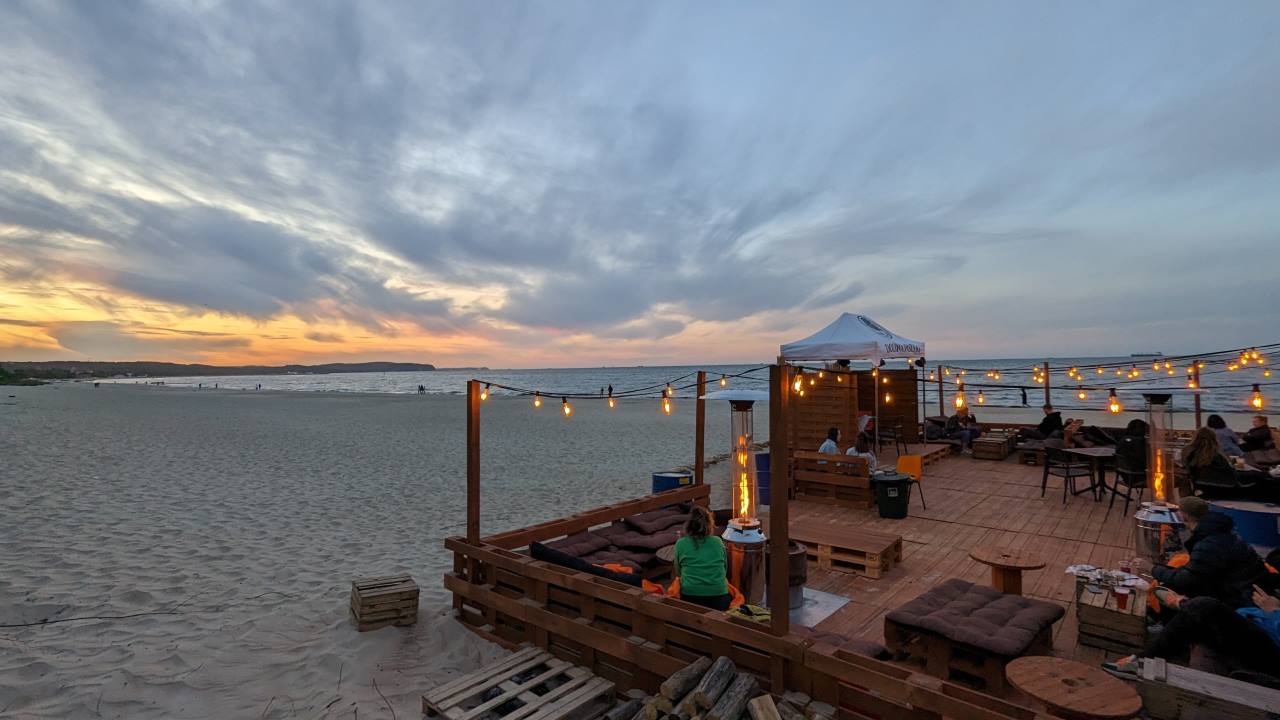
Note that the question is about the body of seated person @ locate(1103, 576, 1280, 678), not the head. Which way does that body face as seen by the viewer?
to the viewer's left

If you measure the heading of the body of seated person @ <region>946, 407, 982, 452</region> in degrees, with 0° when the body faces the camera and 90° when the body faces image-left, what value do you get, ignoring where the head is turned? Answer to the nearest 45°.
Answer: approximately 0°

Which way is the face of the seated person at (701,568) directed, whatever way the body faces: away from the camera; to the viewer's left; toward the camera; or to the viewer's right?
away from the camera

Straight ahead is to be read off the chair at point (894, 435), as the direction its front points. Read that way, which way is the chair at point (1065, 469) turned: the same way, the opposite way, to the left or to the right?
the opposite way

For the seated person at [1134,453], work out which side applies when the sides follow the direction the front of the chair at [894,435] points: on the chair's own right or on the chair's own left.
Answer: on the chair's own left

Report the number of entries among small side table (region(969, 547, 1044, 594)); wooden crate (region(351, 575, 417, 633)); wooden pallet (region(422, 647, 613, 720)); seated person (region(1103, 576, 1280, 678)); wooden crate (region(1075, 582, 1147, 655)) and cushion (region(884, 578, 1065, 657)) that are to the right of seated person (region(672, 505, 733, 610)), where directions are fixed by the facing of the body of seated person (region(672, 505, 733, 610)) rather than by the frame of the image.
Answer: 4

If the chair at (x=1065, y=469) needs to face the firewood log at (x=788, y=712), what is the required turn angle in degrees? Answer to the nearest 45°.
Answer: approximately 135° to its right

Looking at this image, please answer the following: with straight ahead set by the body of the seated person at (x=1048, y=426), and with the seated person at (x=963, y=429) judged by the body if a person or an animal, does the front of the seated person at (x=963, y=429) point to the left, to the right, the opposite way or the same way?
to the left

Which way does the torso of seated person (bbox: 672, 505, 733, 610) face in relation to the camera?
away from the camera

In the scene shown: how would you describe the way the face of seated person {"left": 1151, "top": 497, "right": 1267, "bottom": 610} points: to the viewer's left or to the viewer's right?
to the viewer's left

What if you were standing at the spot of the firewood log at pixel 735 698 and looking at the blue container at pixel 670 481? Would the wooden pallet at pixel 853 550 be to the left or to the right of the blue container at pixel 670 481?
right

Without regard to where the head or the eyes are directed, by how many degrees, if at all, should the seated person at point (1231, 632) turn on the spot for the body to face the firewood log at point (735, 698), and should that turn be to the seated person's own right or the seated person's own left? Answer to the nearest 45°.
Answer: approximately 45° to the seated person's own left

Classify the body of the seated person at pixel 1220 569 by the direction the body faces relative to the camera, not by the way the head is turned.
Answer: to the viewer's left
